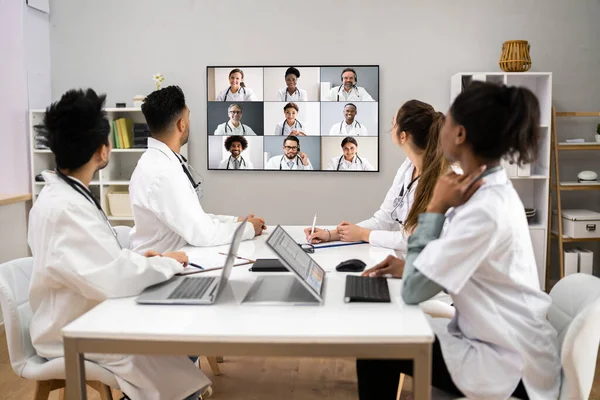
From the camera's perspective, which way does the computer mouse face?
to the viewer's left

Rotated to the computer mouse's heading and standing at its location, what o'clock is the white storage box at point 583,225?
The white storage box is roughly at 4 o'clock from the computer mouse.

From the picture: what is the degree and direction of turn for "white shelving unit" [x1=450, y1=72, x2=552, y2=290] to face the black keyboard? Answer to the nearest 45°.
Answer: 0° — it already faces it

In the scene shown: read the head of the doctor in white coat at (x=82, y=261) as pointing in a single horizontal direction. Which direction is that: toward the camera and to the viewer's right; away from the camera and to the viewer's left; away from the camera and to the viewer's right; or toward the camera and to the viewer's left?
away from the camera and to the viewer's right

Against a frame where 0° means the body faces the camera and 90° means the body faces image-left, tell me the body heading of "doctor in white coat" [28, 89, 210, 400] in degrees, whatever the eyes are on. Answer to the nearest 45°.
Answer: approximately 225°

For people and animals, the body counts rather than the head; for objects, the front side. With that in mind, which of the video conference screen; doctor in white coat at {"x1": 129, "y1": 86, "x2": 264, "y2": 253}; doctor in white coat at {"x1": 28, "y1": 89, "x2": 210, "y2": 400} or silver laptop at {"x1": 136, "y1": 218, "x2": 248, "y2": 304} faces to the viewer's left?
the silver laptop

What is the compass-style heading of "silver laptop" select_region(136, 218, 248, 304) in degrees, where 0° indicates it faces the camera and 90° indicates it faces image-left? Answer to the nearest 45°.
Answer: approximately 90°

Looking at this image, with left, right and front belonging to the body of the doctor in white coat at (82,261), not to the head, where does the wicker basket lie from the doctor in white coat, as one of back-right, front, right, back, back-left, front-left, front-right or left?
front

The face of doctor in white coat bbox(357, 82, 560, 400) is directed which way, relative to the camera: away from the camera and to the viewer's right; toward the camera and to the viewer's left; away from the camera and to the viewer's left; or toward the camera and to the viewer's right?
away from the camera and to the viewer's left

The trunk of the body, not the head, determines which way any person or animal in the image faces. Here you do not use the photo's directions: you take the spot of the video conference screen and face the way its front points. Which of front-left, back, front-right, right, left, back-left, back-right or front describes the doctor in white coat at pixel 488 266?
front

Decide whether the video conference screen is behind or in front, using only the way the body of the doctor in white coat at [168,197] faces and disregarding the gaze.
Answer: in front

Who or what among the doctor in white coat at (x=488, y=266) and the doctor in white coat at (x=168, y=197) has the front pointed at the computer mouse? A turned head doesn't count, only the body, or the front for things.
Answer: the doctor in white coat at (x=488, y=266)

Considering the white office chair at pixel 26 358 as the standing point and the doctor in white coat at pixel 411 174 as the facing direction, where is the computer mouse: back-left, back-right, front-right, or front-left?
front-right

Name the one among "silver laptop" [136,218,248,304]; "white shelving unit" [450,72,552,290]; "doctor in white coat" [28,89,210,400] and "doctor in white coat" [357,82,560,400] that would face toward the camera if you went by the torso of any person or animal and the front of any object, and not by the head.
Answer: the white shelving unit

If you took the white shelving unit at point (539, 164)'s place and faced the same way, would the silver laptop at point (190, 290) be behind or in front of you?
in front

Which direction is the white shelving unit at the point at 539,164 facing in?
toward the camera

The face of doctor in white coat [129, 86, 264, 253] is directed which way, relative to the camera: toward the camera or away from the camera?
away from the camera
